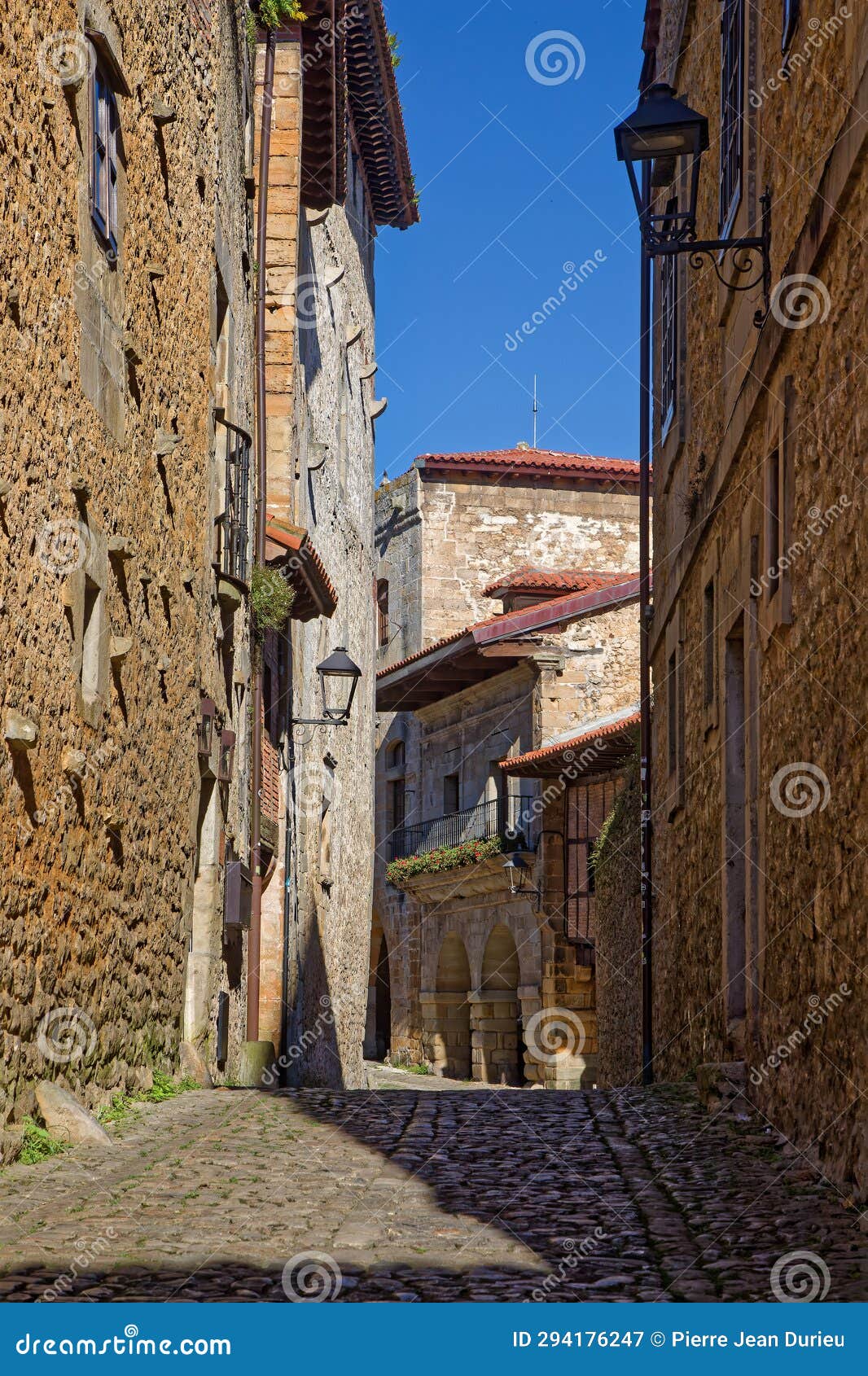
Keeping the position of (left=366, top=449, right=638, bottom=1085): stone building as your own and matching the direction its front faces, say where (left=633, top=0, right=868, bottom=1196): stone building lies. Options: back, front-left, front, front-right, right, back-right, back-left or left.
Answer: front-left

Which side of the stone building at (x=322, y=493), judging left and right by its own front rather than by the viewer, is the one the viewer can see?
right

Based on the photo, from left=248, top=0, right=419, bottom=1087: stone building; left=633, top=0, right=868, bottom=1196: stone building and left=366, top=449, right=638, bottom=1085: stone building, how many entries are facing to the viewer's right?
1

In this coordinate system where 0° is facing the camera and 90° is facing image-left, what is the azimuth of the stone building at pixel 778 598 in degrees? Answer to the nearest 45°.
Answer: approximately 90°

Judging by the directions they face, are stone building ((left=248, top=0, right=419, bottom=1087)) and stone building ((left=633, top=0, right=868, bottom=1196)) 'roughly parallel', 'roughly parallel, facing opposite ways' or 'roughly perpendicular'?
roughly parallel, facing opposite ways

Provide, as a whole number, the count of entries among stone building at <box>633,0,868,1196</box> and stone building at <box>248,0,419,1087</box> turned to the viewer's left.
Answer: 1

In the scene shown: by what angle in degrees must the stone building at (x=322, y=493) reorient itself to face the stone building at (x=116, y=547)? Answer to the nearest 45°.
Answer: approximately 90° to its right

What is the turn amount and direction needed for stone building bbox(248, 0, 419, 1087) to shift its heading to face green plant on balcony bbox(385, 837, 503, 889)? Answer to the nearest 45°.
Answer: approximately 90° to its left
